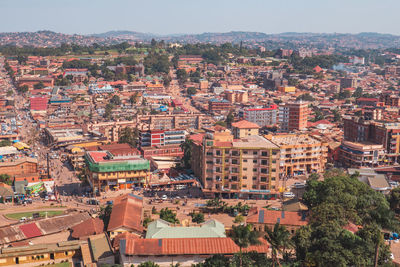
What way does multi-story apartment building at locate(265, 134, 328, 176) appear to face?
toward the camera

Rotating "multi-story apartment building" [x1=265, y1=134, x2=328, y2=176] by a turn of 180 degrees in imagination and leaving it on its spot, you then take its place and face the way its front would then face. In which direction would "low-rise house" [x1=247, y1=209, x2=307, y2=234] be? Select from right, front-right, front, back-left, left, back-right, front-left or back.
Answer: back

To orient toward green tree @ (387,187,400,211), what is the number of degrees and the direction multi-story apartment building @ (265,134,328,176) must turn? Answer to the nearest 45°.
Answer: approximately 45° to its left

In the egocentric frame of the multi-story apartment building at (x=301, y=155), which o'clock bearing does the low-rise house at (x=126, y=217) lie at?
The low-rise house is roughly at 1 o'clock from the multi-story apartment building.

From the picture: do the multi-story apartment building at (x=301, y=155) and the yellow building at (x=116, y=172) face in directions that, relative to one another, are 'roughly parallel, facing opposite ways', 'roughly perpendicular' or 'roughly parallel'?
roughly parallel

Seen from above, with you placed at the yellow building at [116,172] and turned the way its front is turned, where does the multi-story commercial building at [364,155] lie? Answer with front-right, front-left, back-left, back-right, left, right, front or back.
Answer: left

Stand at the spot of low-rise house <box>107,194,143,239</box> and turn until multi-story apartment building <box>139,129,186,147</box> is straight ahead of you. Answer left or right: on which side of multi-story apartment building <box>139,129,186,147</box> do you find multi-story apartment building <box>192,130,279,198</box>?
right

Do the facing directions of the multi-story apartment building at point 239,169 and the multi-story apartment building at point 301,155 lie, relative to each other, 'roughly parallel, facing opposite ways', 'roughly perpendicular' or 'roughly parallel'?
roughly parallel

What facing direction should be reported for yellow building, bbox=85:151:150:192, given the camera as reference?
facing the viewer

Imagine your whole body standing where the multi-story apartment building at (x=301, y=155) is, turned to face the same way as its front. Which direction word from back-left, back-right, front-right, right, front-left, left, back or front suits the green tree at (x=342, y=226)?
front

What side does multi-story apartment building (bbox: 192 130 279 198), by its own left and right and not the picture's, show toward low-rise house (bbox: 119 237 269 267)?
front

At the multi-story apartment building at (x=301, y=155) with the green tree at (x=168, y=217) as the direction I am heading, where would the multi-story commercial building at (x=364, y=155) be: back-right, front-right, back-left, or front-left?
back-left

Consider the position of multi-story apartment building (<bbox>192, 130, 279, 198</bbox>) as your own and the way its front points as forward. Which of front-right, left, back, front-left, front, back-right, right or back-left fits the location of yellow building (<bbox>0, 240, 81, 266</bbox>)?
front-right

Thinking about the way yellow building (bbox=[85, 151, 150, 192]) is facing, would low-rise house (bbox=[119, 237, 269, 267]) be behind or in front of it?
in front

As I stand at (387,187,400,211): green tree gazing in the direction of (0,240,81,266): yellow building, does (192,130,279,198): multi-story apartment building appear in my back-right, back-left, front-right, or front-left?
front-right
